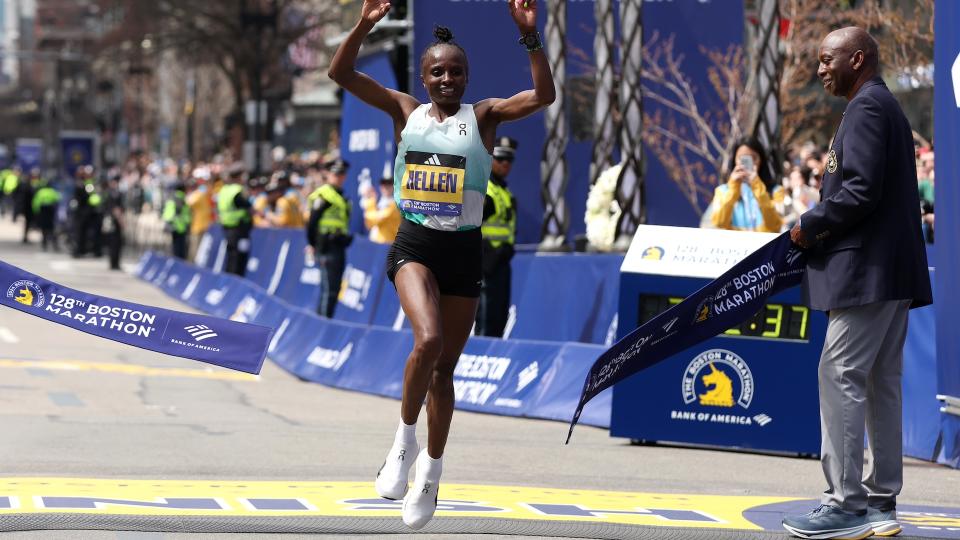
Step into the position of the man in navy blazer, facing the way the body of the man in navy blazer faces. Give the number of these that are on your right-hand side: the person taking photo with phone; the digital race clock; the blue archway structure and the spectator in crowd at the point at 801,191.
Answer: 4

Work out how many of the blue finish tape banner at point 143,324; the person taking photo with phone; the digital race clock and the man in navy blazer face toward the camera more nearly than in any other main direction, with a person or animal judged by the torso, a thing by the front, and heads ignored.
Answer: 3

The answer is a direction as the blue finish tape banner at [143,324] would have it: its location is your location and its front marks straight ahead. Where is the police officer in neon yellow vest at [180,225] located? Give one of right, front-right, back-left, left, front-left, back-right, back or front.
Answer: back

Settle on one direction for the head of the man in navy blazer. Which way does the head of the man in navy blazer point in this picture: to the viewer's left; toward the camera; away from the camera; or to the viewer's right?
to the viewer's left

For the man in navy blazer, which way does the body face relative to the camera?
to the viewer's left

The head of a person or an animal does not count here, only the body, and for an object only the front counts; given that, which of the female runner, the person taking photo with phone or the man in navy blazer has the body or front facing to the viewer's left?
the man in navy blazer

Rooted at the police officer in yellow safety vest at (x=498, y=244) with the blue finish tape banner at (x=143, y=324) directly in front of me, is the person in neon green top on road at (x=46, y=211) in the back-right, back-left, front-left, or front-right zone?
back-right

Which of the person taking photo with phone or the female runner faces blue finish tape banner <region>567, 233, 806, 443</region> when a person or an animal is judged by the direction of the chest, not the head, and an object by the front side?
the person taking photo with phone

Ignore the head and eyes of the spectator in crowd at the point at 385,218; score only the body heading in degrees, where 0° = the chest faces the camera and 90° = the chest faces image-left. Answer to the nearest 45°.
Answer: approximately 45°
